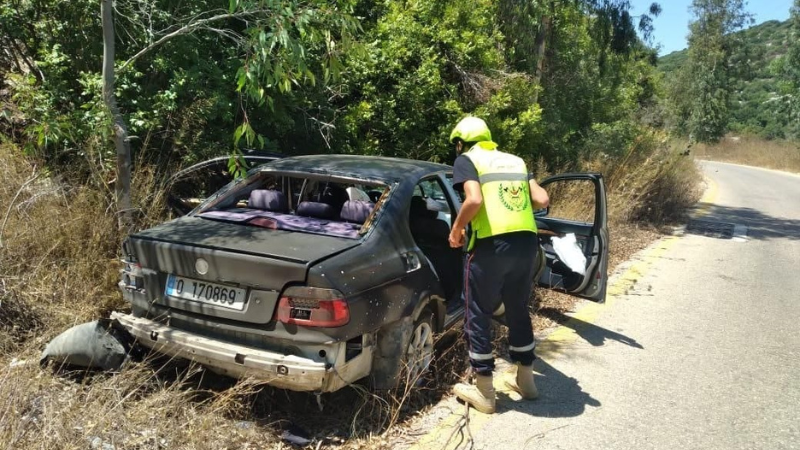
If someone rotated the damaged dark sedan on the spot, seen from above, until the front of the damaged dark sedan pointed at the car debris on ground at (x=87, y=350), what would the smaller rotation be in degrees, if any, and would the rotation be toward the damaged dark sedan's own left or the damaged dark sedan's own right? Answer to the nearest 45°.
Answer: approximately 135° to the damaged dark sedan's own left

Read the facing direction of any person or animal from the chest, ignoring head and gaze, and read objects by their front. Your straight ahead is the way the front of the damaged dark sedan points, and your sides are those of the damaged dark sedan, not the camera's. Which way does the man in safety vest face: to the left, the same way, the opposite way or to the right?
to the left

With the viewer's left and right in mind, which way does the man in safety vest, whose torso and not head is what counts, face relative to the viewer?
facing away from the viewer and to the left of the viewer

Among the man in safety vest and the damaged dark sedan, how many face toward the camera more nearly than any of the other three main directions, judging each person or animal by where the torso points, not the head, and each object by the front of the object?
0

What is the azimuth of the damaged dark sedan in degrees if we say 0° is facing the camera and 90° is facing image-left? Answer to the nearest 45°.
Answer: approximately 225°

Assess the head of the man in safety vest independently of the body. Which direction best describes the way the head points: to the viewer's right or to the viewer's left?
to the viewer's left
